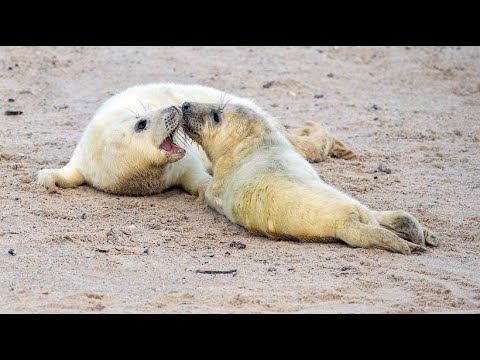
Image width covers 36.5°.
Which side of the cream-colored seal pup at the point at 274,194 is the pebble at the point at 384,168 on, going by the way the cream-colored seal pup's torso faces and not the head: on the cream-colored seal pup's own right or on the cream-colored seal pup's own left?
on the cream-colored seal pup's own right

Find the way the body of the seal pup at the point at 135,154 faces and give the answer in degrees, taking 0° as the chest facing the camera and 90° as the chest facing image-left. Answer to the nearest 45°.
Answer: approximately 45°

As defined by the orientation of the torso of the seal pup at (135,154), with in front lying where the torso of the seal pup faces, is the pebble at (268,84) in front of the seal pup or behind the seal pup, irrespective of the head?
behind

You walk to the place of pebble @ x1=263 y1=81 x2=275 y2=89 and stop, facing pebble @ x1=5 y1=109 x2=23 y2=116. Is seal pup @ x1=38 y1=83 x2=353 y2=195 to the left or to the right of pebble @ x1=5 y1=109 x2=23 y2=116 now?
left

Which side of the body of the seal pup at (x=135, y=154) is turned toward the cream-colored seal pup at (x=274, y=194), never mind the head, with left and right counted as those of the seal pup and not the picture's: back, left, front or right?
left

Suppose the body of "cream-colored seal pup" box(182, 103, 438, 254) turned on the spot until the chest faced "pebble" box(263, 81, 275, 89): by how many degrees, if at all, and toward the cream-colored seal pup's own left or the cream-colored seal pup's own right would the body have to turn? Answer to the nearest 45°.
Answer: approximately 45° to the cream-colored seal pup's own right

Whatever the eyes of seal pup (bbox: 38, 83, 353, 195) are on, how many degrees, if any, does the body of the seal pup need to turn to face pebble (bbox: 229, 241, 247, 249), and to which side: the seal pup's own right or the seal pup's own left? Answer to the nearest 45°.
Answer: approximately 90° to the seal pup's own left

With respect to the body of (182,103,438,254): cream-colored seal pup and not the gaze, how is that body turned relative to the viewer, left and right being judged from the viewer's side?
facing away from the viewer and to the left of the viewer

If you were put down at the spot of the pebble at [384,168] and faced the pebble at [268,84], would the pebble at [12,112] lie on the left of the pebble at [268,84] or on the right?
left

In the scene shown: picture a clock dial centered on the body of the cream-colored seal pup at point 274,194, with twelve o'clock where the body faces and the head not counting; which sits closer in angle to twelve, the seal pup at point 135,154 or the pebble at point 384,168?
the seal pup

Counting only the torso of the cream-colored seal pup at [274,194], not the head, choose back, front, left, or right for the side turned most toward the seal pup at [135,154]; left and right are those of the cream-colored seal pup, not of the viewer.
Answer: front

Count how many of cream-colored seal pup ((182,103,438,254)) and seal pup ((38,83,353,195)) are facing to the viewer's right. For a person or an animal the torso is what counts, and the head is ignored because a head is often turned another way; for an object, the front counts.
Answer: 0
